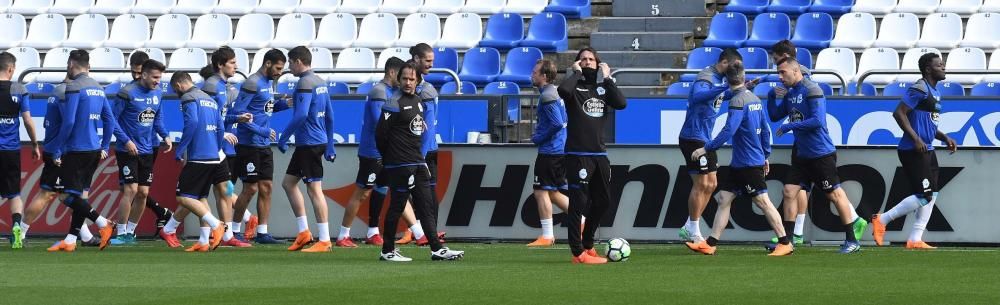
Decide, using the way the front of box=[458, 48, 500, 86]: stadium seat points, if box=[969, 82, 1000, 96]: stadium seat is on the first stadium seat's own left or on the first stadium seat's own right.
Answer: on the first stadium seat's own left

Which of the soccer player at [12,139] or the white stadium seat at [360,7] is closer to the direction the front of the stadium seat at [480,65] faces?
the soccer player

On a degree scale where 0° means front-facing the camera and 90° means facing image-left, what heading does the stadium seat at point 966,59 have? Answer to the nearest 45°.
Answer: approximately 0°

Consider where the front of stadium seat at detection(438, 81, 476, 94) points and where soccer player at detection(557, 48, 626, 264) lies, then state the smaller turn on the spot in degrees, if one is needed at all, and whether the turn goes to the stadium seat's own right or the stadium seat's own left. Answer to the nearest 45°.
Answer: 0° — it already faces them

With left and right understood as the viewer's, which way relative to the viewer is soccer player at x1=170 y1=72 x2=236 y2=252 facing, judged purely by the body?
facing away from the viewer and to the left of the viewer

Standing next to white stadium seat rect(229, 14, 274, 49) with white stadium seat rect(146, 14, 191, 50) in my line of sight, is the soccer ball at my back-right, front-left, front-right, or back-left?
back-left

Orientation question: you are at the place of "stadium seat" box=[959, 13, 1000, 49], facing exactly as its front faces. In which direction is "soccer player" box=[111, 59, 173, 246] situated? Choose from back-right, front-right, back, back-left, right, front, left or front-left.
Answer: front-right
